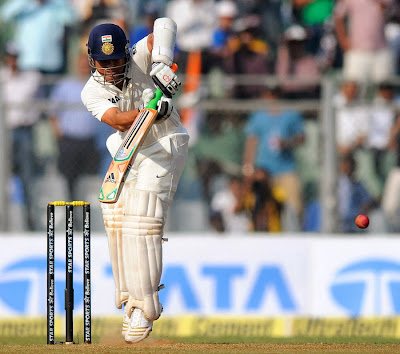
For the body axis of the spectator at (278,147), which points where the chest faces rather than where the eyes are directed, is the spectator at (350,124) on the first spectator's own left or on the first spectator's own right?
on the first spectator's own left

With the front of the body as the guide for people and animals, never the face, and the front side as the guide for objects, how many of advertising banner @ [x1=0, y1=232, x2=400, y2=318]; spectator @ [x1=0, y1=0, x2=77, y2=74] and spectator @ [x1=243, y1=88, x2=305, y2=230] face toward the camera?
3

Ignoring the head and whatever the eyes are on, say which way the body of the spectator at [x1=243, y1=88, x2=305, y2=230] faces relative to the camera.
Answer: toward the camera

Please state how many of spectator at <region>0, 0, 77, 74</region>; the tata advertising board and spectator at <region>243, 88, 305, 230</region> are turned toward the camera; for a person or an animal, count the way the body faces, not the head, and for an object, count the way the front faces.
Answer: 3

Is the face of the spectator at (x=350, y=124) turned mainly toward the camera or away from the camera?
toward the camera

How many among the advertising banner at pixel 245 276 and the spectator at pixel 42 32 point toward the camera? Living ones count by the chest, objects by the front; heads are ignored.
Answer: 2

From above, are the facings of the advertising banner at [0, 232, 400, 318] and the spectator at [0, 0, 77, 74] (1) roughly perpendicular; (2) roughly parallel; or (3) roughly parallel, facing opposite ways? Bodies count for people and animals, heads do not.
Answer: roughly parallel

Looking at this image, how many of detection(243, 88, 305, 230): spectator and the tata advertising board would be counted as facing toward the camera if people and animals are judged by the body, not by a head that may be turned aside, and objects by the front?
2

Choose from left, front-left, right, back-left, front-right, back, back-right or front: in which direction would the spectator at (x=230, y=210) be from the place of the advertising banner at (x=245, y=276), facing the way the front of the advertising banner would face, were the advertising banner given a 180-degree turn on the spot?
front

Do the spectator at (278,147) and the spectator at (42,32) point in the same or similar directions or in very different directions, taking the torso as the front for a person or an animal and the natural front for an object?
same or similar directions

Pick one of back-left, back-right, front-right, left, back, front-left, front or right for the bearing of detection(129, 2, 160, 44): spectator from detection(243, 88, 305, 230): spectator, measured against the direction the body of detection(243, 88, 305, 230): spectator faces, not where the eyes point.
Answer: back-right

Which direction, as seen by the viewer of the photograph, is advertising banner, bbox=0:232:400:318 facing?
facing the viewer

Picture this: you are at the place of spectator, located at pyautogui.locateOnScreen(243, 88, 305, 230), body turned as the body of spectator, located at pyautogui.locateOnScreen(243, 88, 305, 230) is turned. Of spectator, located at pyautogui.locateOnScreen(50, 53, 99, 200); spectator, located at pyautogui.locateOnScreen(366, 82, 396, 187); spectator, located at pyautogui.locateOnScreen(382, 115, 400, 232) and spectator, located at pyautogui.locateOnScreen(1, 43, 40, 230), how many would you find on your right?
2

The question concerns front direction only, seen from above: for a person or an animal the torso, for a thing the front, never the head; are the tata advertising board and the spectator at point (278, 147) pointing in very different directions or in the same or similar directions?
same or similar directions

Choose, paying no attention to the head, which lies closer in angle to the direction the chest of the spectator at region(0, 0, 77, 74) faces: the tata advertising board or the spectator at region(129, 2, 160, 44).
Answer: the tata advertising board
